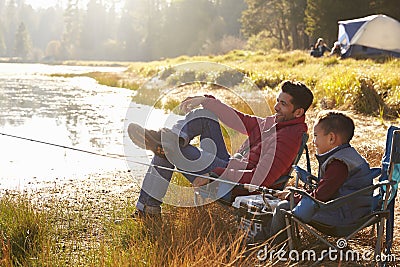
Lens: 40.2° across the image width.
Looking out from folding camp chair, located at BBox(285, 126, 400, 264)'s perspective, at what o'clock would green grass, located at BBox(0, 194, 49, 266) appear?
The green grass is roughly at 12 o'clock from the folding camp chair.

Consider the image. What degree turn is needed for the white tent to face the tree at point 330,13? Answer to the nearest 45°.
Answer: approximately 90° to its right

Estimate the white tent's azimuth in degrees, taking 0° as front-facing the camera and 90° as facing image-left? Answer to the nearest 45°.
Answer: approximately 90°

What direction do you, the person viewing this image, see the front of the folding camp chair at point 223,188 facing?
facing to the left of the viewer

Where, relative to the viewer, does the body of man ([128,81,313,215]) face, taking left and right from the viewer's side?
facing to the left of the viewer

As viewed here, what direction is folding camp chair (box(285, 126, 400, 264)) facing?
to the viewer's left

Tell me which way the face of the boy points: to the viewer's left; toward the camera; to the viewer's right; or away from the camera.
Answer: to the viewer's left

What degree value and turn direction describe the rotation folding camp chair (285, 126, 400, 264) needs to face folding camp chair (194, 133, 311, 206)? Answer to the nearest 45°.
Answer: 0° — it already faces it

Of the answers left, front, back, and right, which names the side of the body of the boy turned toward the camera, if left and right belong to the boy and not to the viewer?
left

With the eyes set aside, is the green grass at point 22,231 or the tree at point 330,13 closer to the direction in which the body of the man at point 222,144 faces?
the green grass

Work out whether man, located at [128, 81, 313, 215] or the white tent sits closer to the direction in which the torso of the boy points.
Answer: the man
